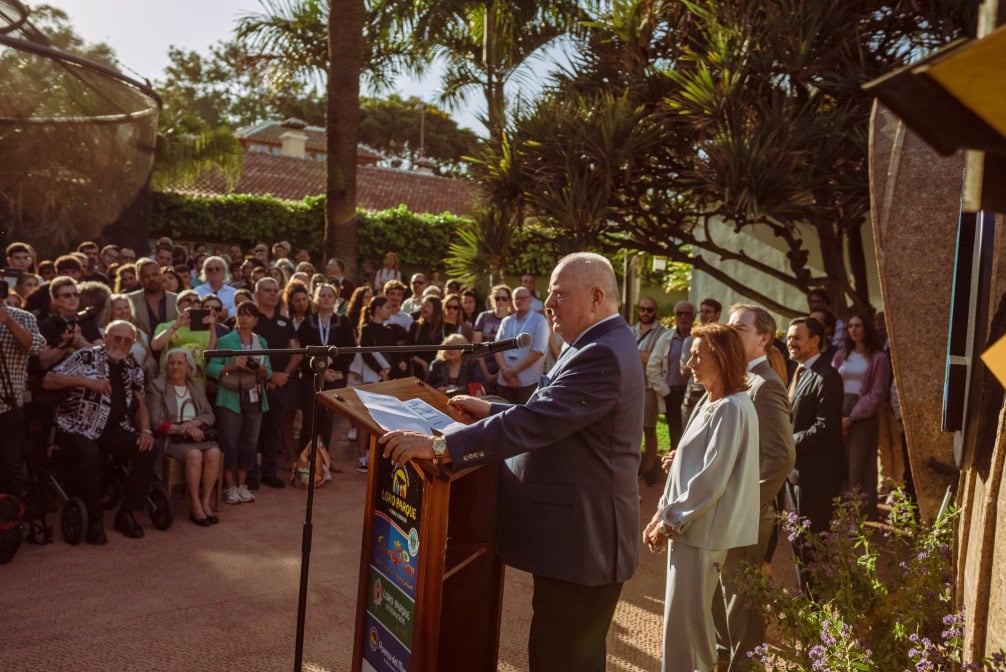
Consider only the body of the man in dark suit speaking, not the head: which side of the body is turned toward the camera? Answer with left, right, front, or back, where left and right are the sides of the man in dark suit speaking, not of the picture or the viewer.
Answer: left

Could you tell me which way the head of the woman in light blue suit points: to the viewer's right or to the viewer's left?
to the viewer's left

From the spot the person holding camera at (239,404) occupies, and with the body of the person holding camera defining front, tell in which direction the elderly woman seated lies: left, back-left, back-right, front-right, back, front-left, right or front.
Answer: right

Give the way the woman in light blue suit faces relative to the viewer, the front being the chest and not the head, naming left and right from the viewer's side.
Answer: facing to the left of the viewer

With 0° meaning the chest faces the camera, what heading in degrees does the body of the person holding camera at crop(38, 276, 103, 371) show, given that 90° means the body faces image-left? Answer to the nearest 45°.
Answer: approximately 315°

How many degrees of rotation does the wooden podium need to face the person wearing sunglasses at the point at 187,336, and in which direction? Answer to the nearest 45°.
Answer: approximately 90° to its right

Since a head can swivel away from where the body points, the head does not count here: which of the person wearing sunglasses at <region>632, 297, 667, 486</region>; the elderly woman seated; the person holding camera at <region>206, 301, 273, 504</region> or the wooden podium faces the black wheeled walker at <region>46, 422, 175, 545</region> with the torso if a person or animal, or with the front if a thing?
the person wearing sunglasses

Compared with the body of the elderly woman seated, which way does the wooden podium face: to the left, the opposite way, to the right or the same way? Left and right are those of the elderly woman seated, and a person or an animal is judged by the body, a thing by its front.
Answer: to the right

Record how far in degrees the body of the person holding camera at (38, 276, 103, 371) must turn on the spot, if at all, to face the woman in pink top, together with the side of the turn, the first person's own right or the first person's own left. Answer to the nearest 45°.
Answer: approximately 45° to the first person's own left

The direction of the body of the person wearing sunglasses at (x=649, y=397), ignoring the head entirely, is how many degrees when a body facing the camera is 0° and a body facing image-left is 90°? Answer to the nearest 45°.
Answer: approximately 45°

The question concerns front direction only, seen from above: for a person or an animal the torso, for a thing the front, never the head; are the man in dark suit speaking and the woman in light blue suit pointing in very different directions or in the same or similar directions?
same or similar directions

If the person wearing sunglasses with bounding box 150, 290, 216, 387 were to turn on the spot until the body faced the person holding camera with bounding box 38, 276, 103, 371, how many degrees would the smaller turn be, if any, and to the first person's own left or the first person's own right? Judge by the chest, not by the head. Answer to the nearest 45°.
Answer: approximately 90° to the first person's own right

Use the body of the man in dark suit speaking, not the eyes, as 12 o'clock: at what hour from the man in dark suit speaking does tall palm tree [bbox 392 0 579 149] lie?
The tall palm tree is roughly at 3 o'clock from the man in dark suit speaking.

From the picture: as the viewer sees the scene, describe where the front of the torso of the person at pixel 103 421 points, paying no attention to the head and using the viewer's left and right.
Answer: facing the viewer and to the right of the viewer

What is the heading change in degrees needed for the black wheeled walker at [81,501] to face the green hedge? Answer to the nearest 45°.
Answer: approximately 135° to its left
